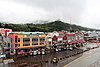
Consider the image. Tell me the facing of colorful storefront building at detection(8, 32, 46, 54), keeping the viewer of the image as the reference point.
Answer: facing the viewer and to the right of the viewer
